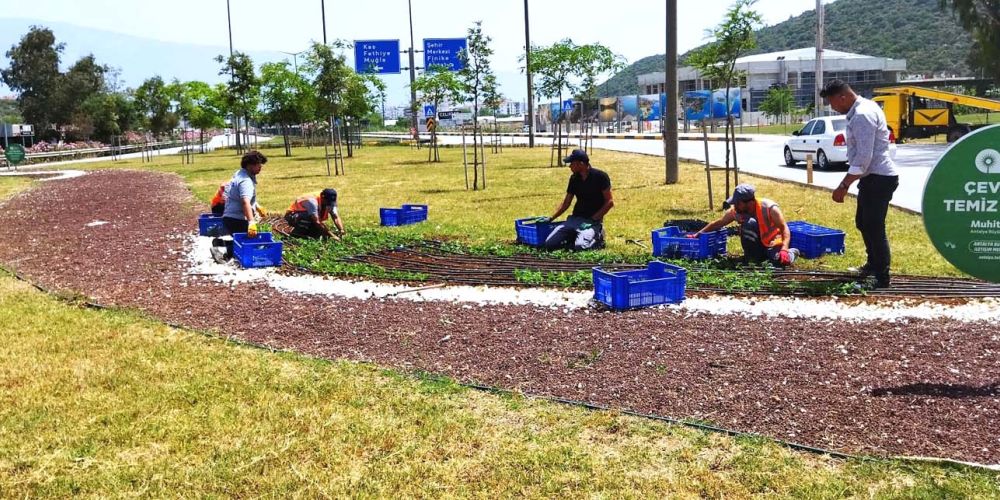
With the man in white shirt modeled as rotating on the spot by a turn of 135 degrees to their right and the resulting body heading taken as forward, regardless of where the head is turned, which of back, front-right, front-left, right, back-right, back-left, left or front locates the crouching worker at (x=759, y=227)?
left

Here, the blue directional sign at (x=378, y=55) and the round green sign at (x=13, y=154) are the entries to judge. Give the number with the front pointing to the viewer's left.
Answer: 0

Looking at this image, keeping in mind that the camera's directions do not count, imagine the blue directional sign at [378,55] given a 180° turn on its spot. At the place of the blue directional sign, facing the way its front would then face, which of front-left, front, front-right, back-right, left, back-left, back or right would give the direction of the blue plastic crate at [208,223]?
back

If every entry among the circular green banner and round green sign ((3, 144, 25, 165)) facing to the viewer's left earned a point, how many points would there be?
0

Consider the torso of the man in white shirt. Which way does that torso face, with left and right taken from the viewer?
facing to the left of the viewer

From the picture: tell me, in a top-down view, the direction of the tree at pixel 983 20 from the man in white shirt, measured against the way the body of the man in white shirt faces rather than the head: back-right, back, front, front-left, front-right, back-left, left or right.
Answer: right

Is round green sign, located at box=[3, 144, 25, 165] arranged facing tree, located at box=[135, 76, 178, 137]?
no

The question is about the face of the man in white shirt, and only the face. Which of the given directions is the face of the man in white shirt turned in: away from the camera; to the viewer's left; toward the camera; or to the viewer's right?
to the viewer's left

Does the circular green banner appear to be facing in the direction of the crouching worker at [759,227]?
no

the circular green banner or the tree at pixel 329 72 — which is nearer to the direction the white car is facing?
the tree

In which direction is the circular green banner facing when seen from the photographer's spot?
facing the viewer

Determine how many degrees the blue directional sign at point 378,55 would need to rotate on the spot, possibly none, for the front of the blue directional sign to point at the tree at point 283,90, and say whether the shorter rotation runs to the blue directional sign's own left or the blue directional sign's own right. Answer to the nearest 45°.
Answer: approximately 90° to the blue directional sign's own right

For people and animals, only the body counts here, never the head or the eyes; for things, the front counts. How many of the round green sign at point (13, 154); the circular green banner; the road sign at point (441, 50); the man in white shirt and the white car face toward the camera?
3

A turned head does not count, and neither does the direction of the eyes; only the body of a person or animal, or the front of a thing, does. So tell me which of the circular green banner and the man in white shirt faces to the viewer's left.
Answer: the man in white shirt

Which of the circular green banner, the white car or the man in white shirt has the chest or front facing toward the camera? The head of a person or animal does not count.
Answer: the circular green banner
